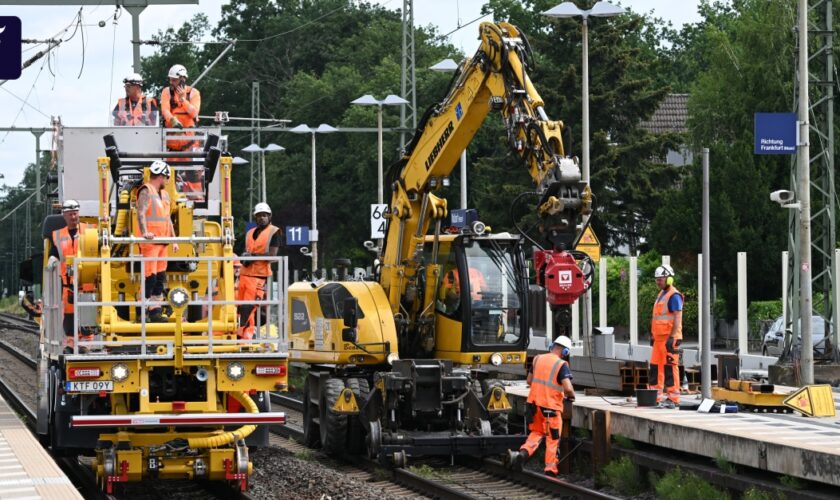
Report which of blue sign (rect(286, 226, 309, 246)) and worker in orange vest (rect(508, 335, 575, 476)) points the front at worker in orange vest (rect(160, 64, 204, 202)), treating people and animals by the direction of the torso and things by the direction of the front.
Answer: the blue sign

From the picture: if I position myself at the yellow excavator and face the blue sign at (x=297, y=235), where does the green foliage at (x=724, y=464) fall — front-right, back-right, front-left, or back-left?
back-right

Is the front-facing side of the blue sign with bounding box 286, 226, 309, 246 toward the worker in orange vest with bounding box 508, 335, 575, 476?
yes

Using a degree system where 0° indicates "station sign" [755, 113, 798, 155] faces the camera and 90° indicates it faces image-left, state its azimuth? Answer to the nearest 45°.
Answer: approximately 0°

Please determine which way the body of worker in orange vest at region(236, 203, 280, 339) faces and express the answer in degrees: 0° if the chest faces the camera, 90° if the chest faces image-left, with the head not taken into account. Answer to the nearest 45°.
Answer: approximately 45°
